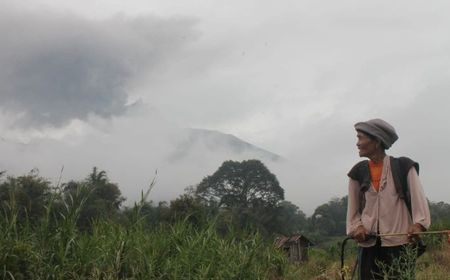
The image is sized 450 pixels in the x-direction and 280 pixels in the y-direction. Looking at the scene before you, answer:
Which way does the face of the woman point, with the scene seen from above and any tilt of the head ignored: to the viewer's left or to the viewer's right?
to the viewer's left

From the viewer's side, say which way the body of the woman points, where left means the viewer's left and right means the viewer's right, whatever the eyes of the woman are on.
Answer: facing the viewer and to the left of the viewer

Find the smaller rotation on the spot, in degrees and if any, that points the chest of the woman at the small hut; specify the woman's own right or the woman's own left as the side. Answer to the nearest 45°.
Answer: approximately 135° to the woman's own right
